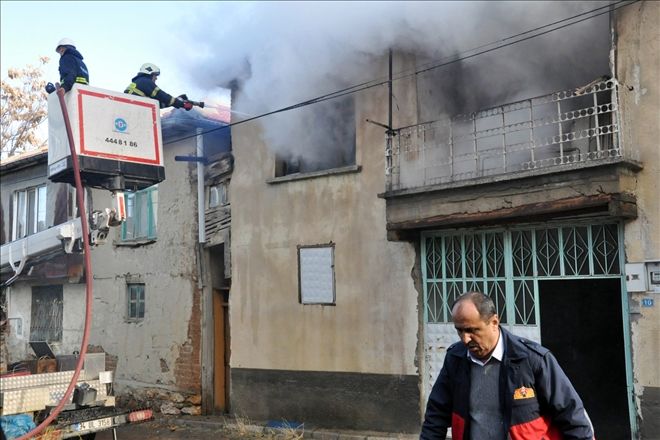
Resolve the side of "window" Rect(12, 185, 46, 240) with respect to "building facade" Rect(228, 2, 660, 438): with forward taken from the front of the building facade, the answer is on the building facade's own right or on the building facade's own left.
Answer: on the building facade's own right

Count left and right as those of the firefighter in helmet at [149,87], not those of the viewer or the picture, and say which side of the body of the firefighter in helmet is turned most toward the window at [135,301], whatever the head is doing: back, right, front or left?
left

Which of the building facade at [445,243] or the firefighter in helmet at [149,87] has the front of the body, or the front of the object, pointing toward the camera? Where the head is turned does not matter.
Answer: the building facade

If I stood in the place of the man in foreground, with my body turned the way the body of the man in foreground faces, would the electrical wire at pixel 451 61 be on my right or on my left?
on my right

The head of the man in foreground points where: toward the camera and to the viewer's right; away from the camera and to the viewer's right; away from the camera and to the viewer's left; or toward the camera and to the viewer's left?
toward the camera and to the viewer's left

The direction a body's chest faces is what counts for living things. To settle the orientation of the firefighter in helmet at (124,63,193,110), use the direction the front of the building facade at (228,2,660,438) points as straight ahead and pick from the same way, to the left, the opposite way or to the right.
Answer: to the left

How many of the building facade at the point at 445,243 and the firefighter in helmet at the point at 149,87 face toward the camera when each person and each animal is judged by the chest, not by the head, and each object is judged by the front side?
1

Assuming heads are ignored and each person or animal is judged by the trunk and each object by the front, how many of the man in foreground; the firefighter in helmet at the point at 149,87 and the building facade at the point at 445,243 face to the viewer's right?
1

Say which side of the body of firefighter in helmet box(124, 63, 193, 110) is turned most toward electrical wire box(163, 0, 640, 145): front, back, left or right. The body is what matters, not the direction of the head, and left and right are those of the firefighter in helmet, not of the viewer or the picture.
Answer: front

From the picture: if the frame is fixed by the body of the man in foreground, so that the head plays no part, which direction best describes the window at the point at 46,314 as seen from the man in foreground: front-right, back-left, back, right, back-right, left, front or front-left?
right

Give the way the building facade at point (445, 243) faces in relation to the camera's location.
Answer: facing the viewer

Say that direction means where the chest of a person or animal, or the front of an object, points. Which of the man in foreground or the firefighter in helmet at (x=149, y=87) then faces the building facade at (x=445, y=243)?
the firefighter in helmet

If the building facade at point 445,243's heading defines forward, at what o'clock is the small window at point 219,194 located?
The small window is roughly at 4 o'clock from the building facade.

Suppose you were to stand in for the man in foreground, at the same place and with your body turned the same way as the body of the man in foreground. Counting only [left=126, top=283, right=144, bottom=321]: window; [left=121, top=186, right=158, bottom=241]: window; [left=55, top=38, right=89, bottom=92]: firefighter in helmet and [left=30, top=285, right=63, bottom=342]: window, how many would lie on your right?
4

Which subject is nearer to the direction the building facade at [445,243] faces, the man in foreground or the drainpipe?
the man in foreground

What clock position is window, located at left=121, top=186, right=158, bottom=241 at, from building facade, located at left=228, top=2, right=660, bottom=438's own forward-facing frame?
The window is roughly at 4 o'clock from the building facade.

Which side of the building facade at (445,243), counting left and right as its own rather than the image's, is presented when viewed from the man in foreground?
front

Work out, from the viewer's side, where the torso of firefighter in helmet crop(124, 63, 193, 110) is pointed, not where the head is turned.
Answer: to the viewer's right

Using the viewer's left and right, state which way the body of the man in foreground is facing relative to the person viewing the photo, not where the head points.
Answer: facing the viewer and to the left of the viewer
